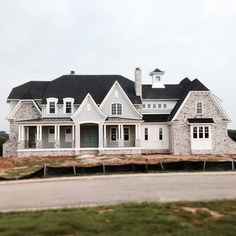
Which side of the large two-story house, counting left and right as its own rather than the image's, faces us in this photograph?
front
